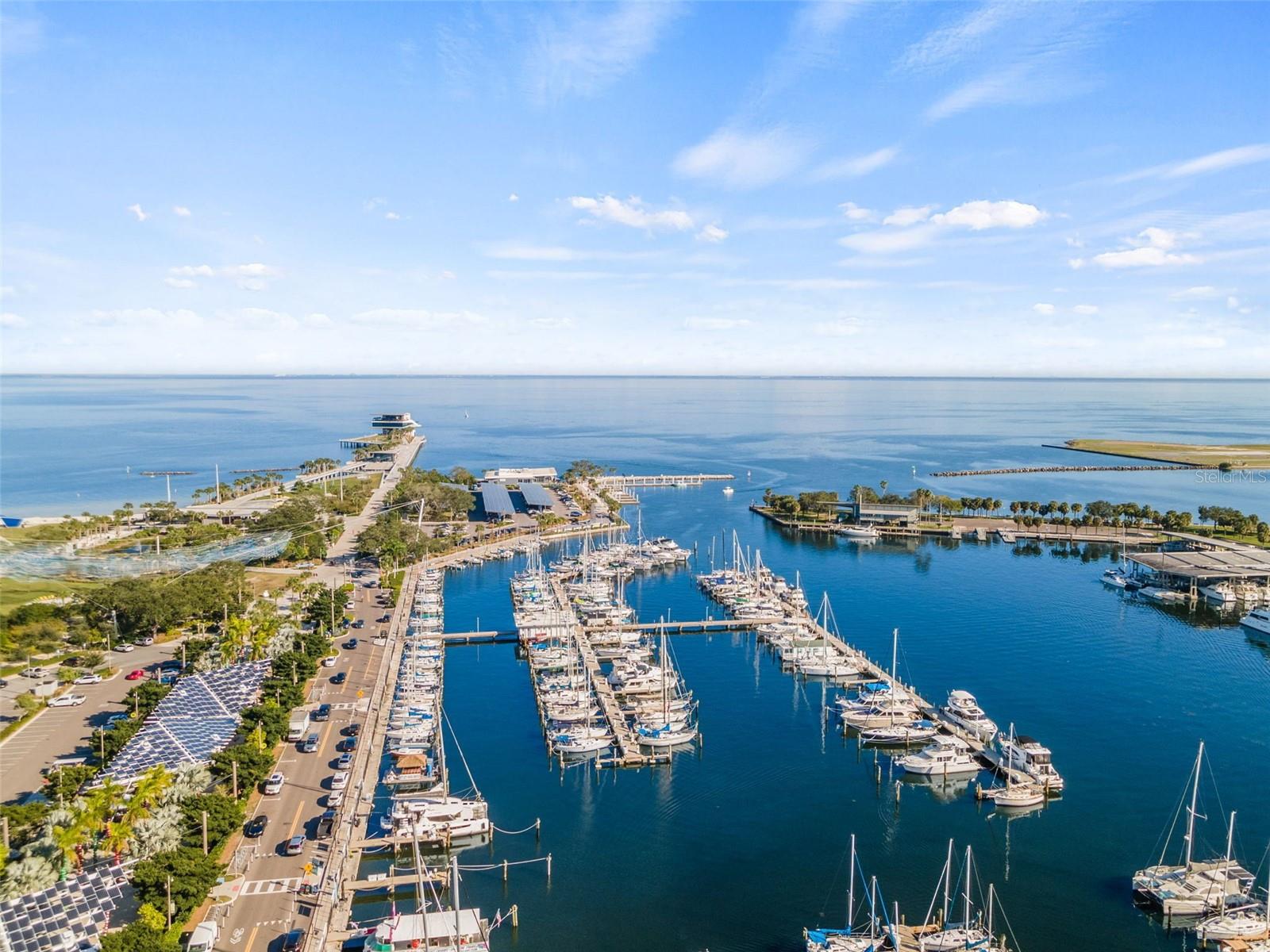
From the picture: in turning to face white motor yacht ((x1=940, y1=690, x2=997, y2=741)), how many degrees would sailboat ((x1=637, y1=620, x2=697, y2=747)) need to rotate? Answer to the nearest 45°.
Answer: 0° — it already faces it

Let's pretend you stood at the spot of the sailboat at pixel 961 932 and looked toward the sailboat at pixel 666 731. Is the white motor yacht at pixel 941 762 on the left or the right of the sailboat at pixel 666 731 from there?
right

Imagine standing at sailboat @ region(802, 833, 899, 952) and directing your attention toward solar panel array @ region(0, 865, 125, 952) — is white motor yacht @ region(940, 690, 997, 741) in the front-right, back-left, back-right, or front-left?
back-right

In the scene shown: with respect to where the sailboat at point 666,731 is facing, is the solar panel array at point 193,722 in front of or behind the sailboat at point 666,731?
behind

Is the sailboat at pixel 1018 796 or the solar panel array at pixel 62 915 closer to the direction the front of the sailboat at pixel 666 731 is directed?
the sailboat

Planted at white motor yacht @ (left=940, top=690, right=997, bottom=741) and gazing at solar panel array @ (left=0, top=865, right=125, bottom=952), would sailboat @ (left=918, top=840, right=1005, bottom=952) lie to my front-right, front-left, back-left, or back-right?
front-left

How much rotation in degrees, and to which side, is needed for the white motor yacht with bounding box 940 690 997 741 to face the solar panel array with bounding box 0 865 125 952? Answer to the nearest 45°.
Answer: approximately 90° to its right

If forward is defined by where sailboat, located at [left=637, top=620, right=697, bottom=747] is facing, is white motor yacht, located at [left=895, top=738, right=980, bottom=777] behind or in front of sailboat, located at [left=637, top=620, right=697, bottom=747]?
in front

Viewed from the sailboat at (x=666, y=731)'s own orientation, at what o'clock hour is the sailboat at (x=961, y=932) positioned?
the sailboat at (x=961, y=932) is roughly at 2 o'clock from the sailboat at (x=666, y=731).

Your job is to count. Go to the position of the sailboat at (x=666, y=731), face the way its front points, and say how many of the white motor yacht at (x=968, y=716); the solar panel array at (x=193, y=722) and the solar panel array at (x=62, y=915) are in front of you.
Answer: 1

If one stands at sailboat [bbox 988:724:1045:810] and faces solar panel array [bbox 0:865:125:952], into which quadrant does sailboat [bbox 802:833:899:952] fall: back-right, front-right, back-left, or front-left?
front-left

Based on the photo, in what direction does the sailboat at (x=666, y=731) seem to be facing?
to the viewer's right

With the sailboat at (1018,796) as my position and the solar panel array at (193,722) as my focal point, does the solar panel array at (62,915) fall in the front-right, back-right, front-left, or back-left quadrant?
front-left
